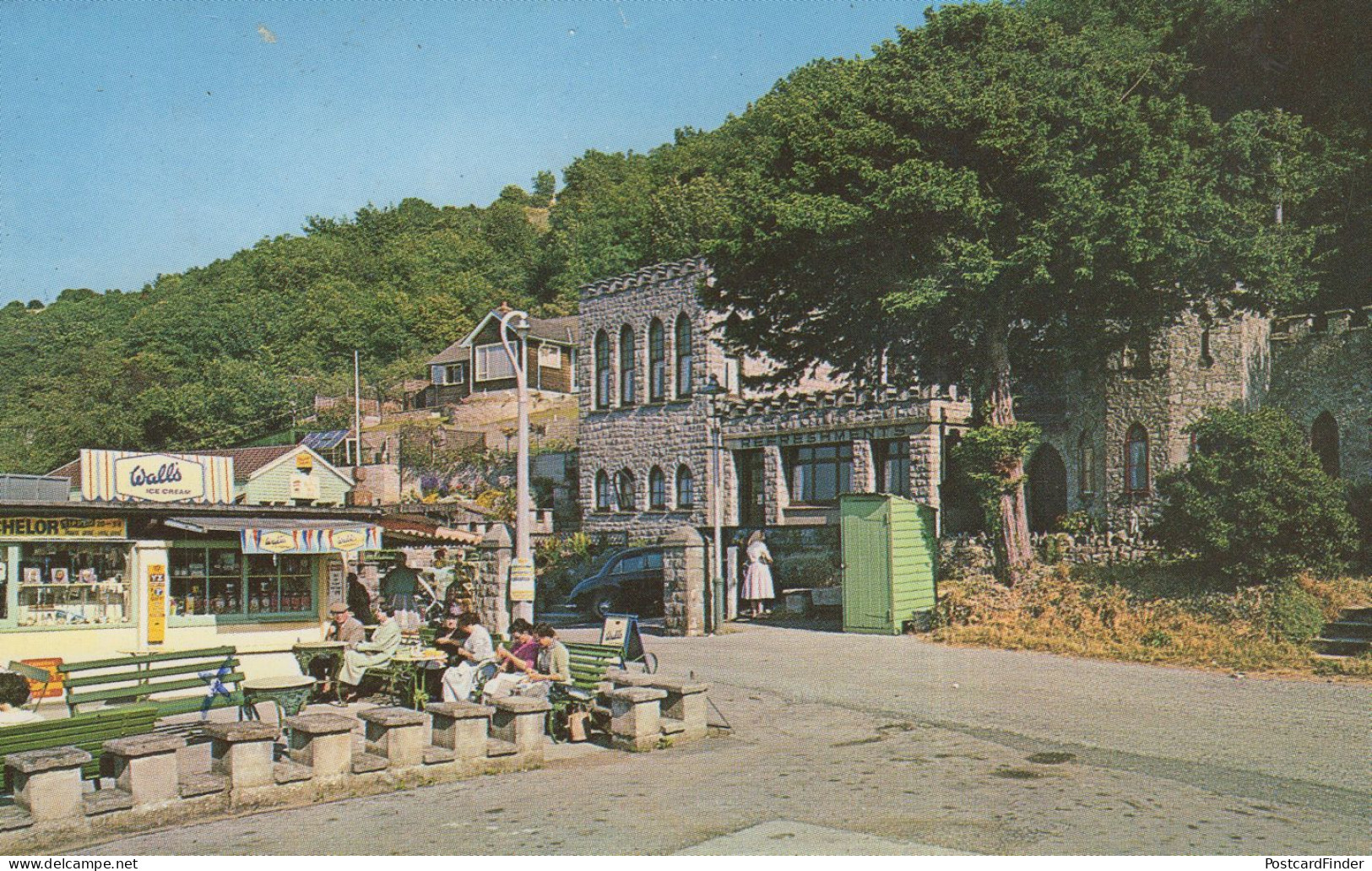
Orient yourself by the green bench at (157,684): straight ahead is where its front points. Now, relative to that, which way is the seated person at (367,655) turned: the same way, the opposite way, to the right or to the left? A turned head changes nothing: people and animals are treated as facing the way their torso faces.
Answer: to the right

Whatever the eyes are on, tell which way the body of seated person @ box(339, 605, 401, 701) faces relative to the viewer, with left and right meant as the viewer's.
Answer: facing to the left of the viewer

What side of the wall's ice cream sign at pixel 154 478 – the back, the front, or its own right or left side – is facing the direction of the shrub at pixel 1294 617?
left

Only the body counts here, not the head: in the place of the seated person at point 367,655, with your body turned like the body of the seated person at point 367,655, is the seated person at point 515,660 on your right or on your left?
on your left

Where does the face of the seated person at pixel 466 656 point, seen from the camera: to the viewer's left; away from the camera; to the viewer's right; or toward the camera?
to the viewer's left

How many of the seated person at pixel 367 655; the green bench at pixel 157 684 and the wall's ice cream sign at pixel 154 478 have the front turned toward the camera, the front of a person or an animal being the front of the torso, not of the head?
2

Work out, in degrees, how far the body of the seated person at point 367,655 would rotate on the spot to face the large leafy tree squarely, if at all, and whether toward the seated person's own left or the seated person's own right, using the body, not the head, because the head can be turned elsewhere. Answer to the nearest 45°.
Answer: approximately 135° to the seated person's own right

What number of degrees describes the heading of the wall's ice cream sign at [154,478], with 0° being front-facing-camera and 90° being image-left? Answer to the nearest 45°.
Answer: approximately 0°
